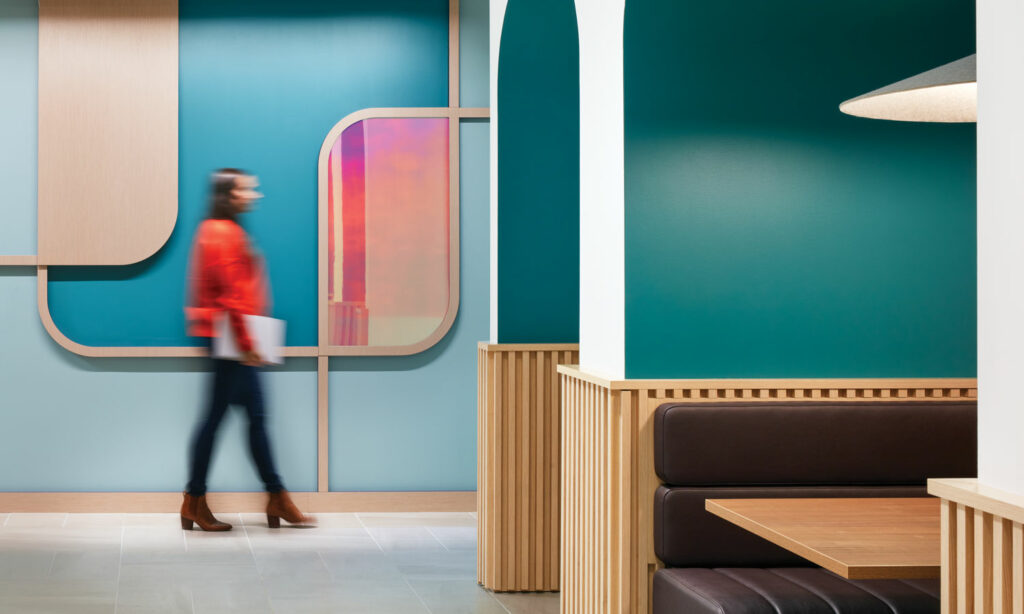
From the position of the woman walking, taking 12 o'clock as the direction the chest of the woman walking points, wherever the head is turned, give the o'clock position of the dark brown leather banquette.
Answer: The dark brown leather banquette is roughly at 2 o'clock from the woman walking.

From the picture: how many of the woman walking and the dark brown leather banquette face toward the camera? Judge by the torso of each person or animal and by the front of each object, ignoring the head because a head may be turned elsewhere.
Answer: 1

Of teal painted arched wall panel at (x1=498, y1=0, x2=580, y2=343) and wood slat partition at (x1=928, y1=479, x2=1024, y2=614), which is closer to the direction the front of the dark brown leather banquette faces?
the wood slat partition

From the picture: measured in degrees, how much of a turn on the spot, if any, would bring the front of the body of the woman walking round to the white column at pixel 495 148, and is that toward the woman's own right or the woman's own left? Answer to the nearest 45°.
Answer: approximately 45° to the woman's own right

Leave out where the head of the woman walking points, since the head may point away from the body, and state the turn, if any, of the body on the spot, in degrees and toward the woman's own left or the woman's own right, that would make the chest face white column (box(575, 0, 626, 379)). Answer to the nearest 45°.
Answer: approximately 45° to the woman's own right

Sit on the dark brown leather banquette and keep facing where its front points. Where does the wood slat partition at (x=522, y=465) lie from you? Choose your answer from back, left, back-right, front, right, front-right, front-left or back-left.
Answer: back-right

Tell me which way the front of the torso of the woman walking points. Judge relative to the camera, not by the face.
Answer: to the viewer's right

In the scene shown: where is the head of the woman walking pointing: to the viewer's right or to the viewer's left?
to the viewer's right

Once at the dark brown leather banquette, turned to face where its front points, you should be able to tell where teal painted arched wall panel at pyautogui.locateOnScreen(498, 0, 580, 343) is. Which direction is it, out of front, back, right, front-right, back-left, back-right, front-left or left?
back-right

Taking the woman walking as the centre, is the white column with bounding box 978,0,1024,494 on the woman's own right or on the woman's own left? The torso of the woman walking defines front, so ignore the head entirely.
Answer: on the woman's own right

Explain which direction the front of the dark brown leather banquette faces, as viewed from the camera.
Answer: facing the viewer
